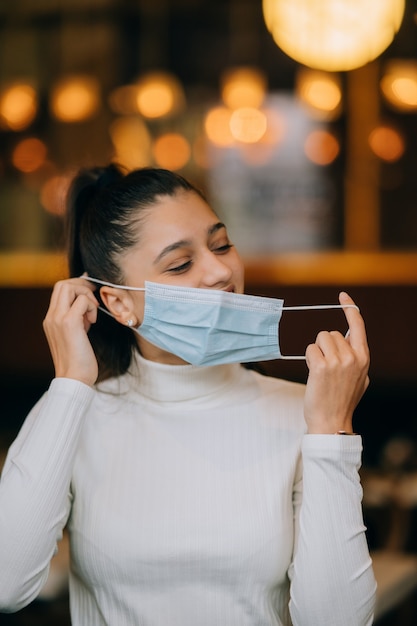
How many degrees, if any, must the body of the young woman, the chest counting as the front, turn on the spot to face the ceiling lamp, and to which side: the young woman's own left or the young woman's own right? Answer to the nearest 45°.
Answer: approximately 180°

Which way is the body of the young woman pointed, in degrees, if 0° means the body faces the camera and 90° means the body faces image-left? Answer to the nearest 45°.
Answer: approximately 0°
